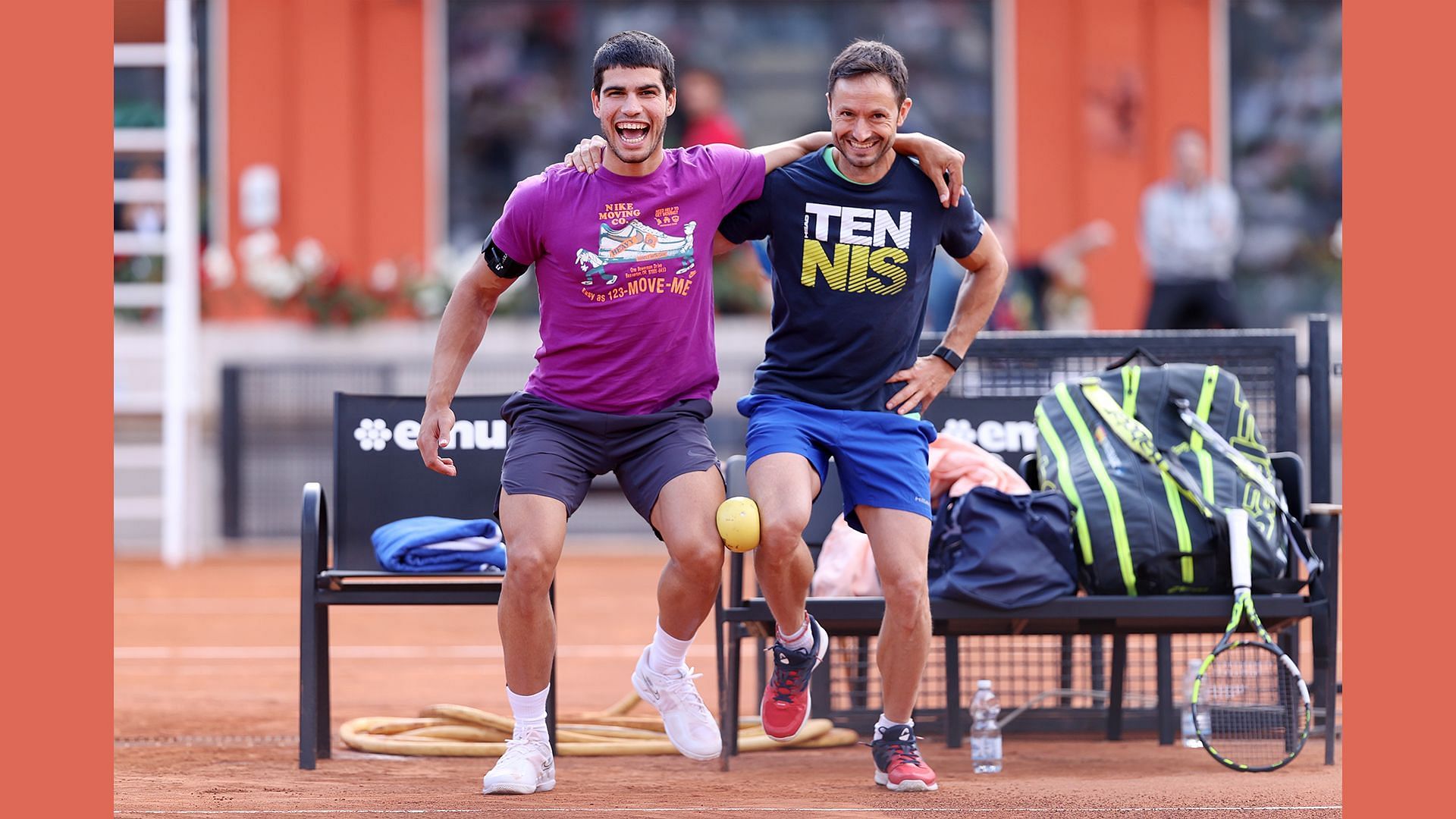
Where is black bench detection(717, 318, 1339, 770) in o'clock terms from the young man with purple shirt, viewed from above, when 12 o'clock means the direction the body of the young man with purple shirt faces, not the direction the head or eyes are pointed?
The black bench is roughly at 8 o'clock from the young man with purple shirt.

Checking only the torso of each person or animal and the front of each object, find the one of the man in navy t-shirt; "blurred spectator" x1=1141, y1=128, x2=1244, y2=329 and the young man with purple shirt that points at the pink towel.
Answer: the blurred spectator

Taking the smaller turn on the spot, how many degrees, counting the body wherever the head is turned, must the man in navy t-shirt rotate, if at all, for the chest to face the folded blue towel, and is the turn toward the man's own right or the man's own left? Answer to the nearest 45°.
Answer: approximately 90° to the man's own right

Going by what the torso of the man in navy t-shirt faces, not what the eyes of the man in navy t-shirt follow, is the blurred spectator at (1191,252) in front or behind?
behind

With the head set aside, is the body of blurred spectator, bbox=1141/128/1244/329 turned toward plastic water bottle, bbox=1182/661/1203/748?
yes

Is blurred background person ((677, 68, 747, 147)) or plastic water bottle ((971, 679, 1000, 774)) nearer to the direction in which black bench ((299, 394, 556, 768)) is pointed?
the plastic water bottle

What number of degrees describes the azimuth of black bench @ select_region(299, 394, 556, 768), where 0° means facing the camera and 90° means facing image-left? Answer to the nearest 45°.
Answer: approximately 0°

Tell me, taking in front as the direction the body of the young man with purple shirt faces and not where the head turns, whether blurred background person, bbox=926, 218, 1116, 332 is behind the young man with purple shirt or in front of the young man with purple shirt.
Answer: behind

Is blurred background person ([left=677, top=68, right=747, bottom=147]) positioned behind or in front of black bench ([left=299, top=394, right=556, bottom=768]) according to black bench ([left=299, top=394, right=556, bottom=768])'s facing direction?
behind
